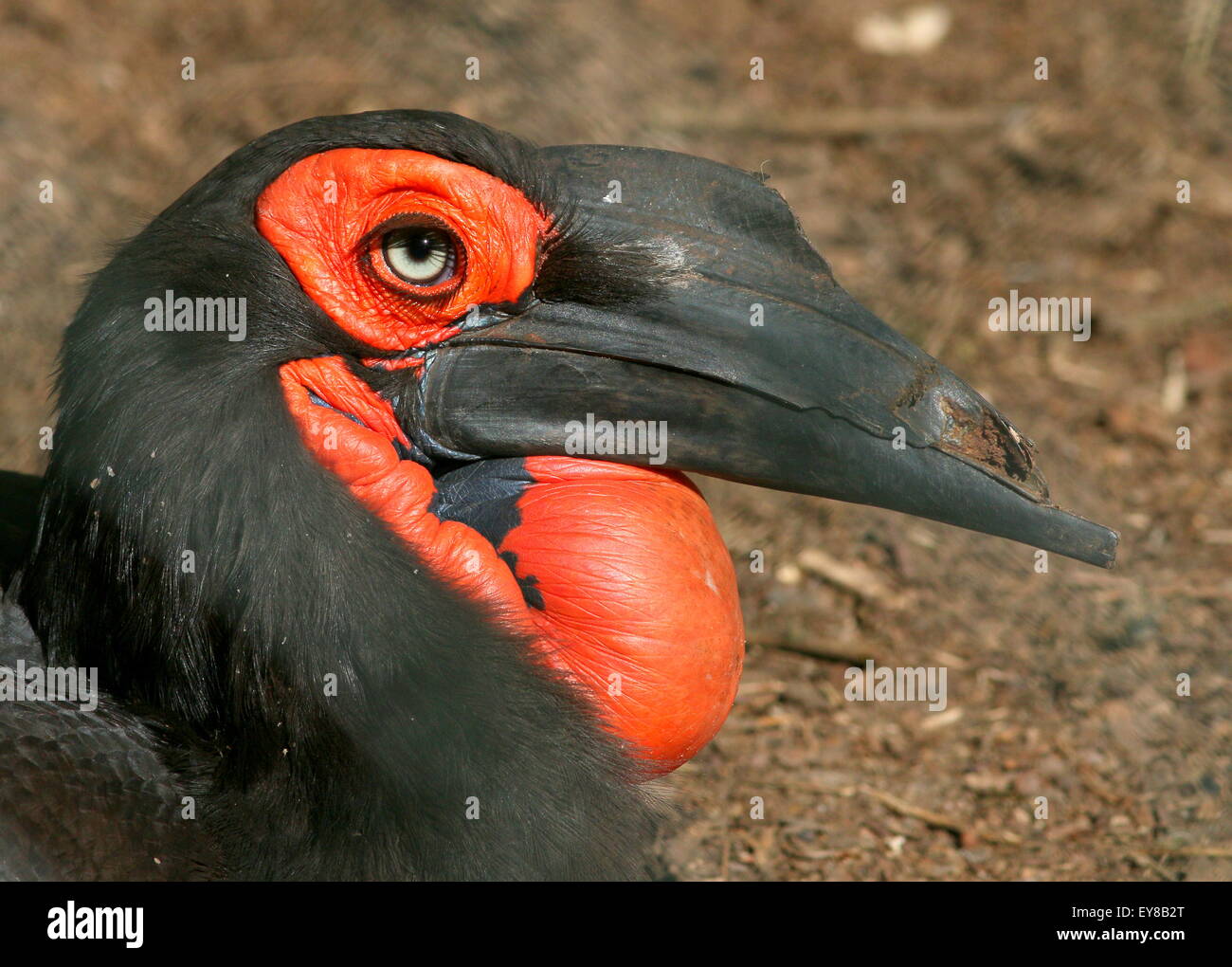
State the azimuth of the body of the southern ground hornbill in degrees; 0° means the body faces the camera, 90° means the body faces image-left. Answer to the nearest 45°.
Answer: approximately 270°
